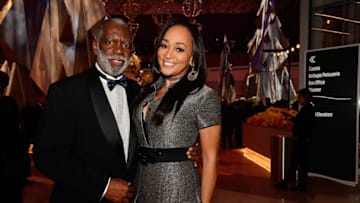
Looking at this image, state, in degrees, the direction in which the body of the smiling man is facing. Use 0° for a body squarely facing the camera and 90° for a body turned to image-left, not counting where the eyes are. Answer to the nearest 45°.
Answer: approximately 315°
